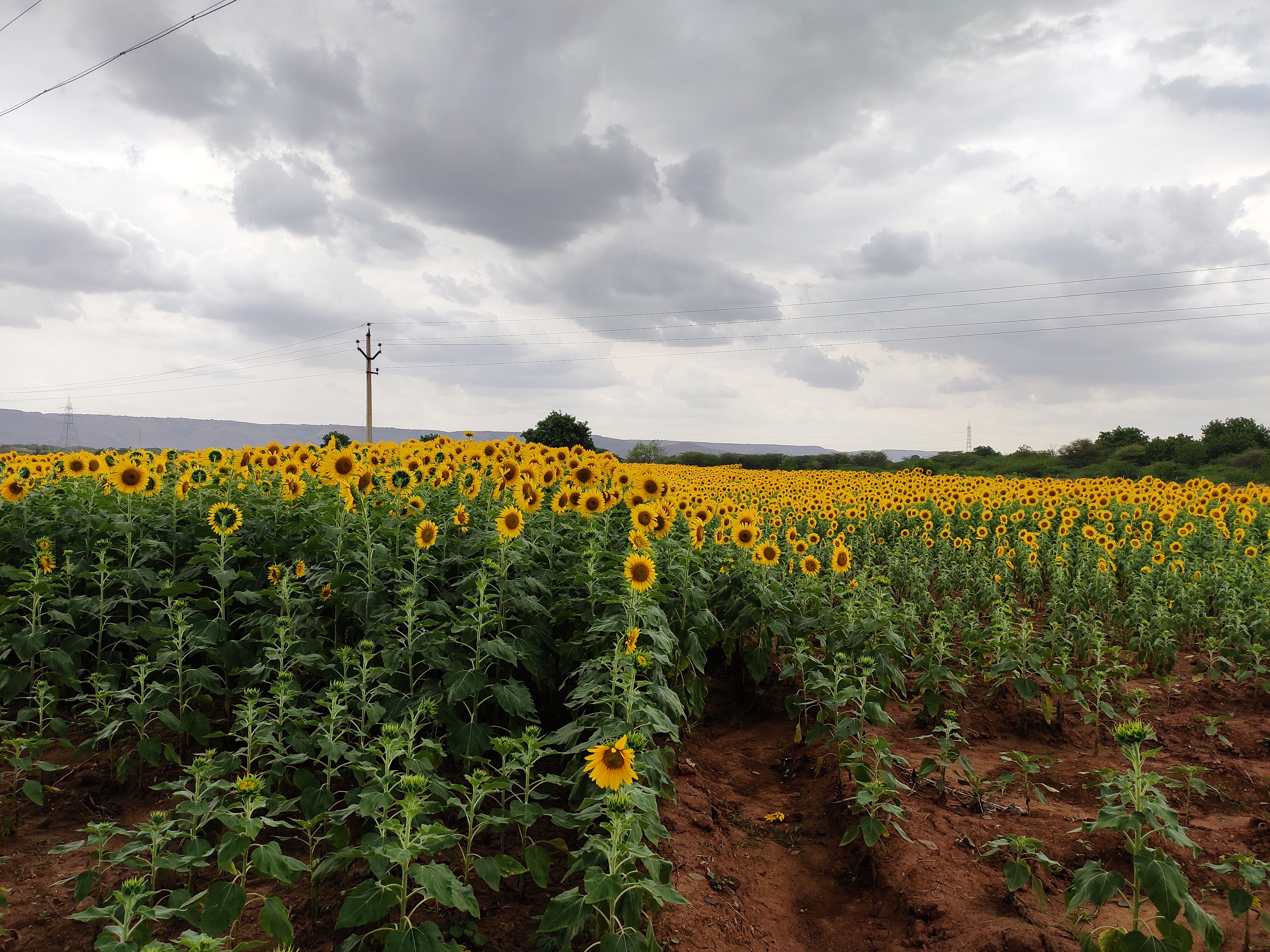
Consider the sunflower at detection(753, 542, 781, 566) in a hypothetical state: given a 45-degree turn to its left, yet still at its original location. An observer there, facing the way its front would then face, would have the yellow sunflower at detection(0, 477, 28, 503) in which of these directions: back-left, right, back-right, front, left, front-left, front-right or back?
back-right

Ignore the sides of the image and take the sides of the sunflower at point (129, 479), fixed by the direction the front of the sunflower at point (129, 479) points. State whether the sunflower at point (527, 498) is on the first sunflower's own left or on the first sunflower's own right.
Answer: on the first sunflower's own left

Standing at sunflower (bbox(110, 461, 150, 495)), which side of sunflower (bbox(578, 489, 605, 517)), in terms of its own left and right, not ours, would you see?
right

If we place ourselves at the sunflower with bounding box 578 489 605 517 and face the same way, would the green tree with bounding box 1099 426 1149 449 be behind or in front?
behind

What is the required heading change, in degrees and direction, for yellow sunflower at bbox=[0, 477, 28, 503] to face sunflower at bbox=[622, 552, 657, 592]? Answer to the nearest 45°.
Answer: approximately 45° to its left

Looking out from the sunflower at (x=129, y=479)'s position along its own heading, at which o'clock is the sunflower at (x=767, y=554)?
the sunflower at (x=767, y=554) is roughly at 10 o'clock from the sunflower at (x=129, y=479).

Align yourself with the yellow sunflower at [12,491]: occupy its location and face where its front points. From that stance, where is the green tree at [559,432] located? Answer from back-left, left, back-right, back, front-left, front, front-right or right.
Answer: back-left

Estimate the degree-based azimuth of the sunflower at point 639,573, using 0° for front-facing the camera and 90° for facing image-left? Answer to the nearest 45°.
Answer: approximately 0°
